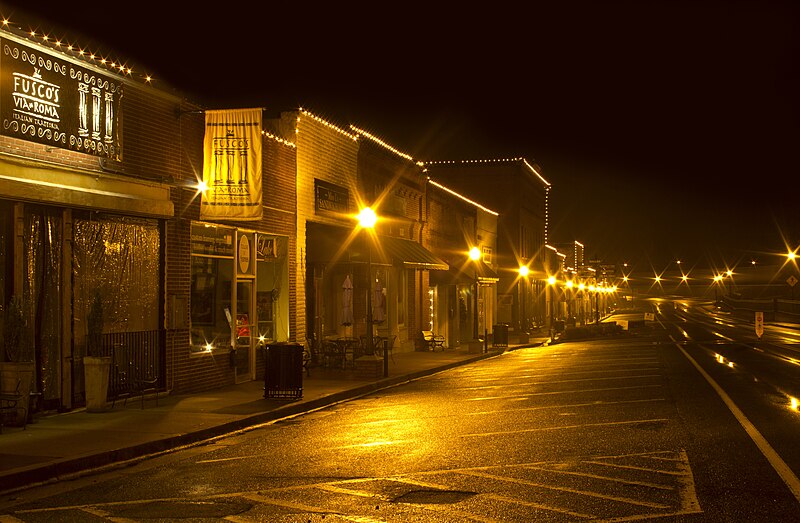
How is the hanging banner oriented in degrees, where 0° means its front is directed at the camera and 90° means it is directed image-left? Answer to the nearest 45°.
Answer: approximately 0°

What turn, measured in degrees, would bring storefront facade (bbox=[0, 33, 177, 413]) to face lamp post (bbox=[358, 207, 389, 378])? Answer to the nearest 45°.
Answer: approximately 90° to its left

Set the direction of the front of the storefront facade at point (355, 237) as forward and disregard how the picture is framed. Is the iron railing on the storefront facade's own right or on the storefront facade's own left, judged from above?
on the storefront facade's own right

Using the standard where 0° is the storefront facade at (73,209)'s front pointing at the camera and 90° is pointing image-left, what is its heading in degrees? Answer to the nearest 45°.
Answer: approximately 315°
